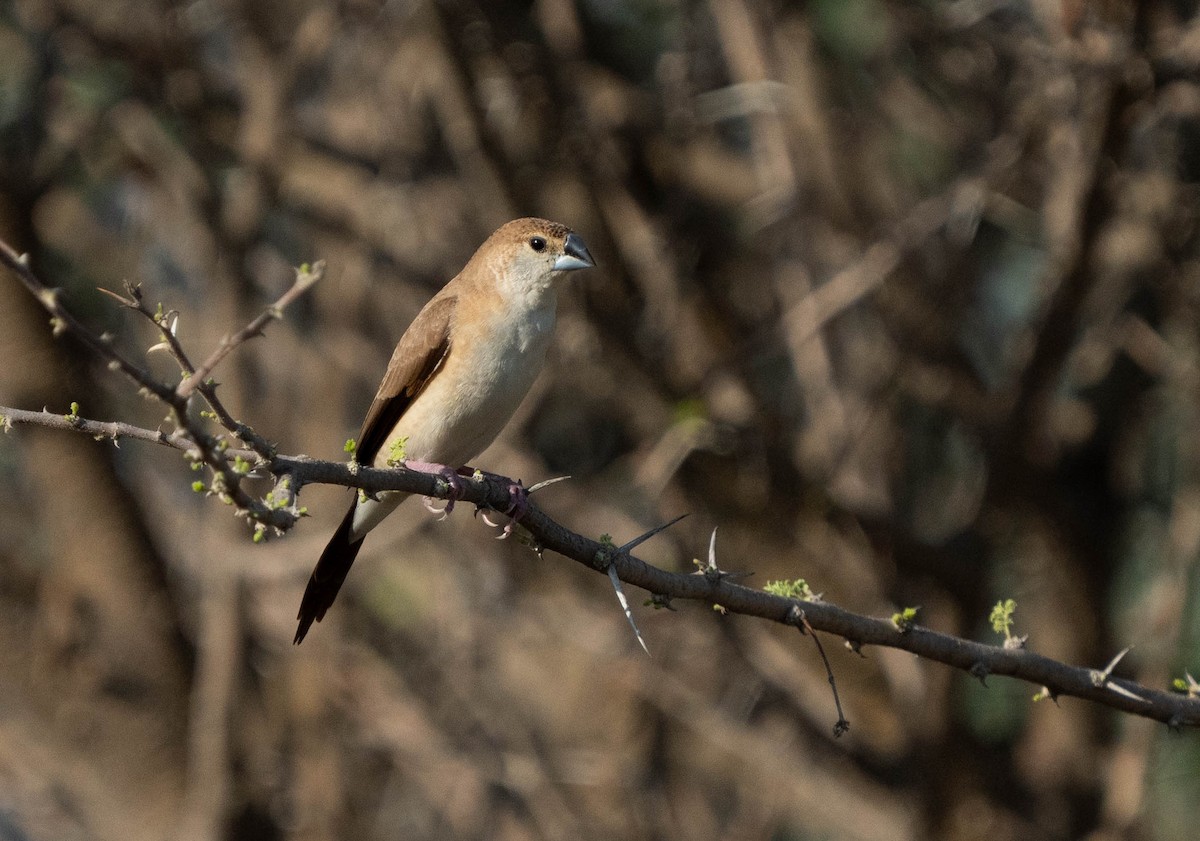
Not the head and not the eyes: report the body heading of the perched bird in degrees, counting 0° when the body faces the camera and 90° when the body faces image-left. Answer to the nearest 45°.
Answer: approximately 315°
